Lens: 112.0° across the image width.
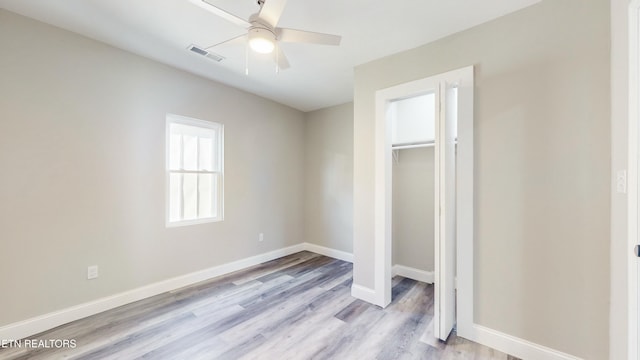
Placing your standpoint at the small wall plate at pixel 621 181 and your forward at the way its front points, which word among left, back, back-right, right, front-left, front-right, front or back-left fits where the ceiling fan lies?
front

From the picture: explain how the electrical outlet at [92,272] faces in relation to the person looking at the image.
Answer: facing the viewer and to the right of the viewer

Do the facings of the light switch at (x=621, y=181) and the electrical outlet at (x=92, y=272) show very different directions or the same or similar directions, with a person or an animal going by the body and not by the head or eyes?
very different directions

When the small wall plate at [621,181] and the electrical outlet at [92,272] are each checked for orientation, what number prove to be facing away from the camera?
0

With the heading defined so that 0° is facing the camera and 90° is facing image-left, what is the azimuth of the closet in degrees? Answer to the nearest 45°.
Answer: approximately 45°

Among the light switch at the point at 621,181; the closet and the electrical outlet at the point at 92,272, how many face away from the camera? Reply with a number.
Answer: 0

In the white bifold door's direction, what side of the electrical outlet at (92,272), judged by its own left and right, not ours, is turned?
front

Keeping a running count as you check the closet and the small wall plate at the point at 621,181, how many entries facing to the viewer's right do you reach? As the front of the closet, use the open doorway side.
0

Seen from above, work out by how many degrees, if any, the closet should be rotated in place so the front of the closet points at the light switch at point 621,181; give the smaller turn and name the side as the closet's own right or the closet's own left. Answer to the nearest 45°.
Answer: approximately 90° to the closet's own left

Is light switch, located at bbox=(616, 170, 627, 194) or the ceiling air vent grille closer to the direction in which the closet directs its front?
the ceiling air vent grille

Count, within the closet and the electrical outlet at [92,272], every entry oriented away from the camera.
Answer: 0

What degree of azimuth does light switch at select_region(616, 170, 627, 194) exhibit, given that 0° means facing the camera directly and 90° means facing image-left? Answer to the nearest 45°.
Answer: approximately 45°

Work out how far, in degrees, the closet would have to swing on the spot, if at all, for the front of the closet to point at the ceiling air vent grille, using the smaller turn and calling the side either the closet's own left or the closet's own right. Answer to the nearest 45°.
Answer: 0° — it already faces it

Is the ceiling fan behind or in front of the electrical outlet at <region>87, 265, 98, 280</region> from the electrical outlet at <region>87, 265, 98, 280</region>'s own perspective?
in front
